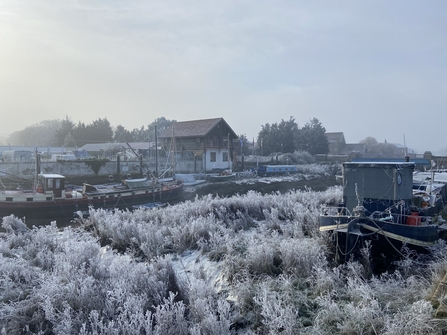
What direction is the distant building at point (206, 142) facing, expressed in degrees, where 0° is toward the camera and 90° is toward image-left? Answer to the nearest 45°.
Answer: approximately 315°

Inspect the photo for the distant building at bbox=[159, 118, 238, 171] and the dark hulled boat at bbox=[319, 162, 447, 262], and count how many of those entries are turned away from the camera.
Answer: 0

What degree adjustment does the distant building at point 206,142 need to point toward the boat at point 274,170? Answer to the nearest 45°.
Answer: approximately 45° to its left

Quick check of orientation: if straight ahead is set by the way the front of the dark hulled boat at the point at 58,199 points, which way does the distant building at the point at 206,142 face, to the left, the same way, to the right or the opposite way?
to the right

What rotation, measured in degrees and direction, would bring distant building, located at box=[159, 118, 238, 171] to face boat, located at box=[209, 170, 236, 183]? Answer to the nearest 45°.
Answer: approximately 45° to its right

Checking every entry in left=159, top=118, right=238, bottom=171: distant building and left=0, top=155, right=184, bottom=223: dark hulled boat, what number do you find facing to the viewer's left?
0

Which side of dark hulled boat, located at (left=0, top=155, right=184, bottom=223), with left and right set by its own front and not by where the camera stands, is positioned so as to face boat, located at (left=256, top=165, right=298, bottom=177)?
front

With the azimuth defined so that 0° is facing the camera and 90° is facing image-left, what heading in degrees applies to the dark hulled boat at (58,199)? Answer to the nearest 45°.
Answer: approximately 225°

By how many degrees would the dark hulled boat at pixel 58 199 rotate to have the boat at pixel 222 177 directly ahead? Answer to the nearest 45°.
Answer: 0° — it already faces it

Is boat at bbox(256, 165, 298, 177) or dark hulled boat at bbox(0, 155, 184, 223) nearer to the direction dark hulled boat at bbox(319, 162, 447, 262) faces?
the dark hulled boat
